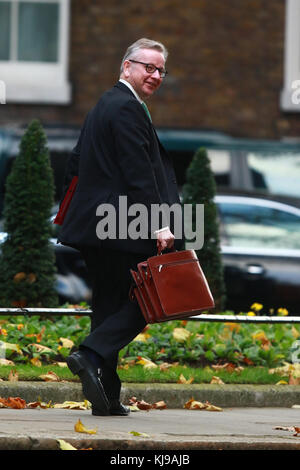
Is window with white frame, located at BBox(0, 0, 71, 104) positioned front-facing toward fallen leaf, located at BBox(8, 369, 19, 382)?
yes

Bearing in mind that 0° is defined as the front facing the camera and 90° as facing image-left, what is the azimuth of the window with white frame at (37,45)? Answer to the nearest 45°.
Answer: approximately 0°

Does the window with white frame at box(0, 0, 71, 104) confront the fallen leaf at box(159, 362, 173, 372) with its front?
yes

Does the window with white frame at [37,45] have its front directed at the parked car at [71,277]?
yes

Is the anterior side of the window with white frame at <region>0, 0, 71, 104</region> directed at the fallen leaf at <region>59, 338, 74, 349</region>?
yes
